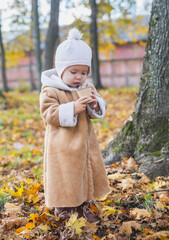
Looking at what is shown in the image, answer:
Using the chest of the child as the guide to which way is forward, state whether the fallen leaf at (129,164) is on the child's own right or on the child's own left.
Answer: on the child's own left

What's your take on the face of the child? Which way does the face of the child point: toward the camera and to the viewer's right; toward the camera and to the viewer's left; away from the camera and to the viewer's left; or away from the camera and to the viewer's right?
toward the camera and to the viewer's right

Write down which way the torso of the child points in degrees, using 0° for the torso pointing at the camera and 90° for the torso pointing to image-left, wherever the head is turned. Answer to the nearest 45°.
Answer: approximately 315°

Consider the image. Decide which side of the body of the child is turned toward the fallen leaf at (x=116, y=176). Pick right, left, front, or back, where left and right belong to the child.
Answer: left
